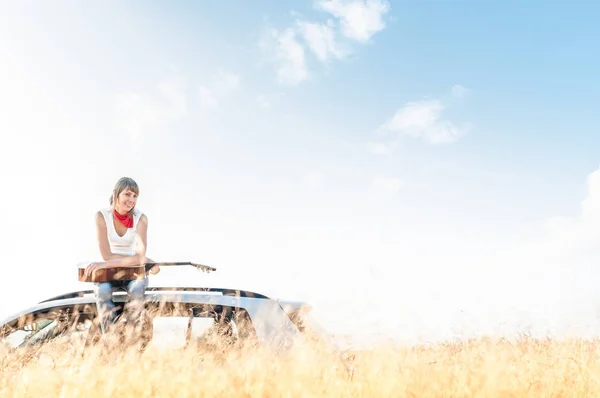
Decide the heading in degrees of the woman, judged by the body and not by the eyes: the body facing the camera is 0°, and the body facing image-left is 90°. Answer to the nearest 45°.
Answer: approximately 0°

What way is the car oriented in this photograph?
to the viewer's left
